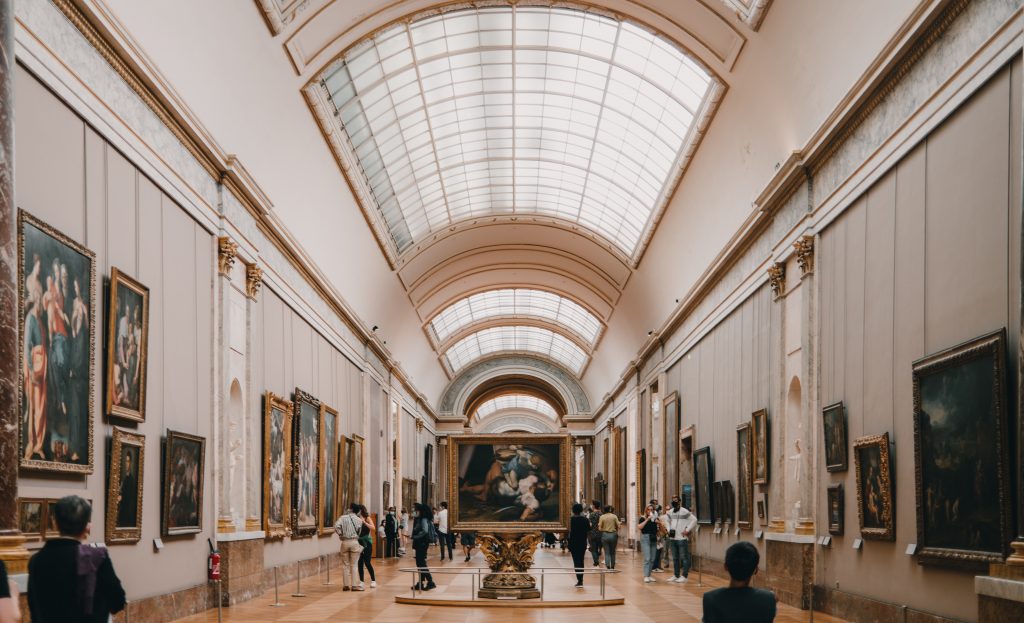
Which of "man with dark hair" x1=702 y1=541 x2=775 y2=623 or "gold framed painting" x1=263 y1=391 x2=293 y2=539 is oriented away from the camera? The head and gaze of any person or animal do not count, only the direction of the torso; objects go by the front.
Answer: the man with dark hair

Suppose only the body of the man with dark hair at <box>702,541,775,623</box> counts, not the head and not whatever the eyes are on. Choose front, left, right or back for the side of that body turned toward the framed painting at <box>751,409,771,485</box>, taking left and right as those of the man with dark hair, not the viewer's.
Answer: front

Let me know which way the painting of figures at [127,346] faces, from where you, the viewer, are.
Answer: facing the viewer and to the right of the viewer

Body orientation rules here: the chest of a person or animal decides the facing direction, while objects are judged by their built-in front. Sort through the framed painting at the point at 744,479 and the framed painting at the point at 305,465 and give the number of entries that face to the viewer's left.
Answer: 1

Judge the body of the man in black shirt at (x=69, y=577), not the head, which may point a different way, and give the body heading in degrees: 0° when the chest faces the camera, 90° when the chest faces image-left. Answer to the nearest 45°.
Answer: approximately 180°

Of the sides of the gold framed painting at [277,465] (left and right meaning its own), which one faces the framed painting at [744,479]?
front

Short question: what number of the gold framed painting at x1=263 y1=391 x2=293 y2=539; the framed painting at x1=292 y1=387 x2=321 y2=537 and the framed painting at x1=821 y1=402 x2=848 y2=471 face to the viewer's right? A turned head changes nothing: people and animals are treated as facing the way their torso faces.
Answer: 2

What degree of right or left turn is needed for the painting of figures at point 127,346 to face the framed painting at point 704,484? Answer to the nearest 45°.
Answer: approximately 90° to its left

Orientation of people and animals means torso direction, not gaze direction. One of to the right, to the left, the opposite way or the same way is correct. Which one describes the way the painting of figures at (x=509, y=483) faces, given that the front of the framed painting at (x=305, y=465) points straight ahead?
to the right

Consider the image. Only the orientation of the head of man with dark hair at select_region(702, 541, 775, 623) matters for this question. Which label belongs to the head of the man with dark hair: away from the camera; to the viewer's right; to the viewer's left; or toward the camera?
away from the camera

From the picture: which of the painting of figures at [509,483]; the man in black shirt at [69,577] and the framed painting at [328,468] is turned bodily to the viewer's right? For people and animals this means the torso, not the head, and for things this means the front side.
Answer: the framed painting

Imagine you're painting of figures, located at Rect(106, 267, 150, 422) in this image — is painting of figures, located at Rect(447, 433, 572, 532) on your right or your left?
on your left

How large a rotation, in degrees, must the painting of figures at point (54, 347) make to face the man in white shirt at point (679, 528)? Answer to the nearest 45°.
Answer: approximately 90° to its left

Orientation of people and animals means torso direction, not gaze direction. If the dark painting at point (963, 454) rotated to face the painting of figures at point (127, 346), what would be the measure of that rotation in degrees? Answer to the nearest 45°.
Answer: approximately 45° to its right

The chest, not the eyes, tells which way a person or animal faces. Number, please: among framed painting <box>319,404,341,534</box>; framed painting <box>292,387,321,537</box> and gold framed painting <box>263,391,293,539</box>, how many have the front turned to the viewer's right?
3
